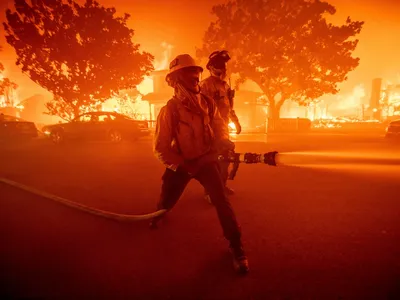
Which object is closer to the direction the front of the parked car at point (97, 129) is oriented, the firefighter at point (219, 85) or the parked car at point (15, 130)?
the parked car

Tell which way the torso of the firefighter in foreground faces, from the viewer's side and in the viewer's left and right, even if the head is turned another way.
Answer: facing the viewer and to the right of the viewer

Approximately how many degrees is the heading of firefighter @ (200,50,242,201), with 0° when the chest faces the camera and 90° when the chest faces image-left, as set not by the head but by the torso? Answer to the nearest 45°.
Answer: approximately 315°

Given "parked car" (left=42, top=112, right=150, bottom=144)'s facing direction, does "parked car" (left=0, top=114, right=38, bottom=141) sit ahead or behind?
ahead

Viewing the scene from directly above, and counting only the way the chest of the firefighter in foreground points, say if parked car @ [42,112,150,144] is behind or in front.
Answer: behind

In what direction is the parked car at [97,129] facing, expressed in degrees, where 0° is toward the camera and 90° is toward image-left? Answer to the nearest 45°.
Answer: approximately 90°

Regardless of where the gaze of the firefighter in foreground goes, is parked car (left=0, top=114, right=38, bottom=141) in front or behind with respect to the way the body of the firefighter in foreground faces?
behind

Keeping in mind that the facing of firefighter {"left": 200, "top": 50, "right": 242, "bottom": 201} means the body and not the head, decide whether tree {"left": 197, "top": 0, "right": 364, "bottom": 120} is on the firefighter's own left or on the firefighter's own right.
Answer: on the firefighter's own left

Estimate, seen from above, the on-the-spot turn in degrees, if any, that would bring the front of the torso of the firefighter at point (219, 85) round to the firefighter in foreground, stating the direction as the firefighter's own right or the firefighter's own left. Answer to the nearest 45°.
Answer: approximately 45° to the firefighter's own right

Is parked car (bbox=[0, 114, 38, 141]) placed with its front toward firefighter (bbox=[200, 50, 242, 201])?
no

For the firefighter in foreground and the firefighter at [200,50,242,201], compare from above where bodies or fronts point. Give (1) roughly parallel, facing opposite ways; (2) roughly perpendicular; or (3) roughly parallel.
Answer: roughly parallel

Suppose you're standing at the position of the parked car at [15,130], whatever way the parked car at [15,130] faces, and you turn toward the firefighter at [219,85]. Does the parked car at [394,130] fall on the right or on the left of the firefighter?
left

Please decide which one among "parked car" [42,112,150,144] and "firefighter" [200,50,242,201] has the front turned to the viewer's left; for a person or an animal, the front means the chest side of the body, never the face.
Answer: the parked car
